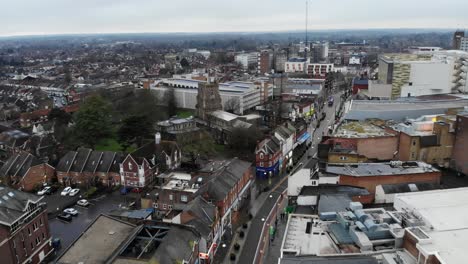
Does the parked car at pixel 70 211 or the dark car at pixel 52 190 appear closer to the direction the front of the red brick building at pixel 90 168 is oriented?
the parked car

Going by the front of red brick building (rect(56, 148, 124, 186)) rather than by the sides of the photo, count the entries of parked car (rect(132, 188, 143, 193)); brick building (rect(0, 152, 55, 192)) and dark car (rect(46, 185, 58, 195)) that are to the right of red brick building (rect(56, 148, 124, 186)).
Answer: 2

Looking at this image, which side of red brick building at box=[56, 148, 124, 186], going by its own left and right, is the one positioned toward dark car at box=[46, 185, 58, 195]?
right

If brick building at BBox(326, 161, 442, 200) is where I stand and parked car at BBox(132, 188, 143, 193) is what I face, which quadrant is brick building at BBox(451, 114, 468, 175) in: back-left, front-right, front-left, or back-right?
back-right

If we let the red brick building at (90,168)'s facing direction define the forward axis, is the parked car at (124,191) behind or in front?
in front

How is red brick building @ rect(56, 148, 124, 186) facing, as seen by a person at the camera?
facing the viewer

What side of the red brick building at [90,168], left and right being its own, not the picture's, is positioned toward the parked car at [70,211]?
front

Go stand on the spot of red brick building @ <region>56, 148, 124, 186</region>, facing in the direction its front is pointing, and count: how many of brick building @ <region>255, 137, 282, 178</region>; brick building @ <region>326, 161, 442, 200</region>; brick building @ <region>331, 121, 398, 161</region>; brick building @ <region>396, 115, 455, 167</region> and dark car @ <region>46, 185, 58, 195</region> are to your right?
1

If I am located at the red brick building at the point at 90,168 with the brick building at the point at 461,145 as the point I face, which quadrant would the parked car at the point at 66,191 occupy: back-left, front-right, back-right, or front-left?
back-right

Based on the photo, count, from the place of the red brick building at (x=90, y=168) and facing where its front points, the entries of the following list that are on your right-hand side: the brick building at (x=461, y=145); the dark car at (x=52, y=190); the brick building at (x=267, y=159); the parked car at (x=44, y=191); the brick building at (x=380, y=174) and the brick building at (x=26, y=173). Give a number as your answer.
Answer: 3

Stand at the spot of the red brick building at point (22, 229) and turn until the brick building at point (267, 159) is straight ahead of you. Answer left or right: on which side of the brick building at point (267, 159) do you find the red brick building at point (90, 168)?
left

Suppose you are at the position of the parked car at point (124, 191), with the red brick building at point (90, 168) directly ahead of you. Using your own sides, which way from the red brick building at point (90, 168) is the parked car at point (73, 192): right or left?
left

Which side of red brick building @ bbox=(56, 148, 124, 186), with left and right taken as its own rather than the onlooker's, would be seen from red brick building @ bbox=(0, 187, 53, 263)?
front

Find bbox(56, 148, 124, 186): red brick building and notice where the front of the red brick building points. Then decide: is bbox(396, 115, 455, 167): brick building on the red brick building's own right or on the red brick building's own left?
on the red brick building's own left

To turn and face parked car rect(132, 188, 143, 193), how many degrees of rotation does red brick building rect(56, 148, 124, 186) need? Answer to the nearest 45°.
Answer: approximately 45° to its left

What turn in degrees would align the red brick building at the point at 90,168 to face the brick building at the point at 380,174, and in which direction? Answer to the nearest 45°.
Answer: approximately 45° to its left

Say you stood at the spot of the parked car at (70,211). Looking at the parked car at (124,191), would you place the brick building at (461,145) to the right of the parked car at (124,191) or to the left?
right

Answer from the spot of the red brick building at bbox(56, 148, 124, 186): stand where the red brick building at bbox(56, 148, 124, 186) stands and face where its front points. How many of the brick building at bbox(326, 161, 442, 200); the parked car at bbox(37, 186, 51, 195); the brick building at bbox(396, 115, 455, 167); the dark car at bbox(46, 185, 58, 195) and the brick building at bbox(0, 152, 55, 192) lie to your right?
3

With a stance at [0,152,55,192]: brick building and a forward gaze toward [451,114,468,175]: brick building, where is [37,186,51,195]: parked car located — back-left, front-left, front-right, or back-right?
front-right
